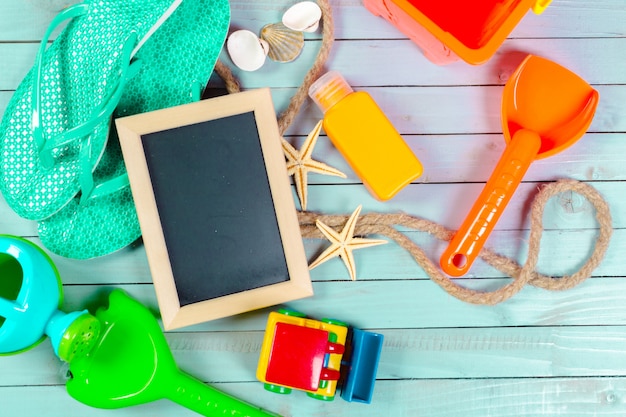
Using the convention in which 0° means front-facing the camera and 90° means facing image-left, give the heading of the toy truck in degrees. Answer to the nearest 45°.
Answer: approximately 270°

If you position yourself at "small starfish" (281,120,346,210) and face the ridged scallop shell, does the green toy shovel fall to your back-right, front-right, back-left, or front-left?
back-left
